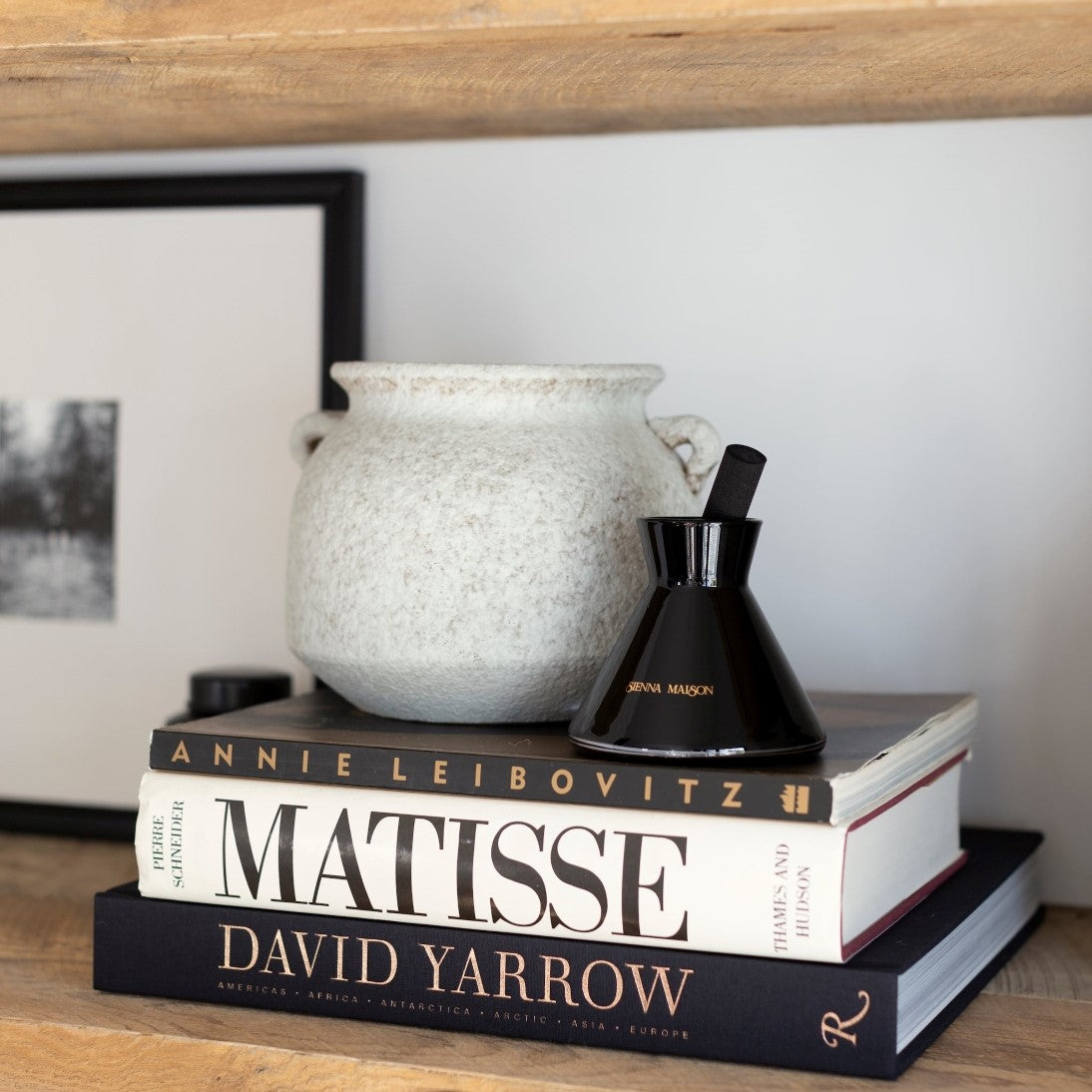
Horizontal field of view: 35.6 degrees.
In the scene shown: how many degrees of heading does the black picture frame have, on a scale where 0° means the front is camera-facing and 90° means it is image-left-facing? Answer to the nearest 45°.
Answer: approximately 0°
